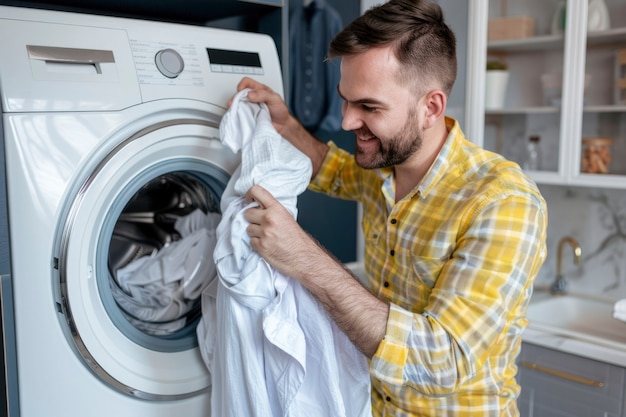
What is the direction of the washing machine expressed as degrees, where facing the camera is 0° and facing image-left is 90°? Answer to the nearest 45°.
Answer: approximately 315°

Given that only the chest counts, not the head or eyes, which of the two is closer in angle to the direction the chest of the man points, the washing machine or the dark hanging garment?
the washing machine

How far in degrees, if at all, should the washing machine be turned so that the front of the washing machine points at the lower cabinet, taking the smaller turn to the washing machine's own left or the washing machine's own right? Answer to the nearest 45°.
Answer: approximately 45° to the washing machine's own left

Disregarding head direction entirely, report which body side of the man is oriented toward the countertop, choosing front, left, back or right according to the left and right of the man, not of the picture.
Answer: back

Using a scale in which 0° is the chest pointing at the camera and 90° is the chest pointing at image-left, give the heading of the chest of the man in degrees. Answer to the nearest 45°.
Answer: approximately 45°

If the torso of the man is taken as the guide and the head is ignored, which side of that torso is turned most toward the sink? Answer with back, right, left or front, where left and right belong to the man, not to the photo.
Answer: back

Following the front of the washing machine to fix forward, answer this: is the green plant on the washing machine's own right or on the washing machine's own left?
on the washing machine's own left

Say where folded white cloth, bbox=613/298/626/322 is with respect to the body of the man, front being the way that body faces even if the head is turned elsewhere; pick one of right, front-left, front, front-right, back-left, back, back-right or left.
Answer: back
